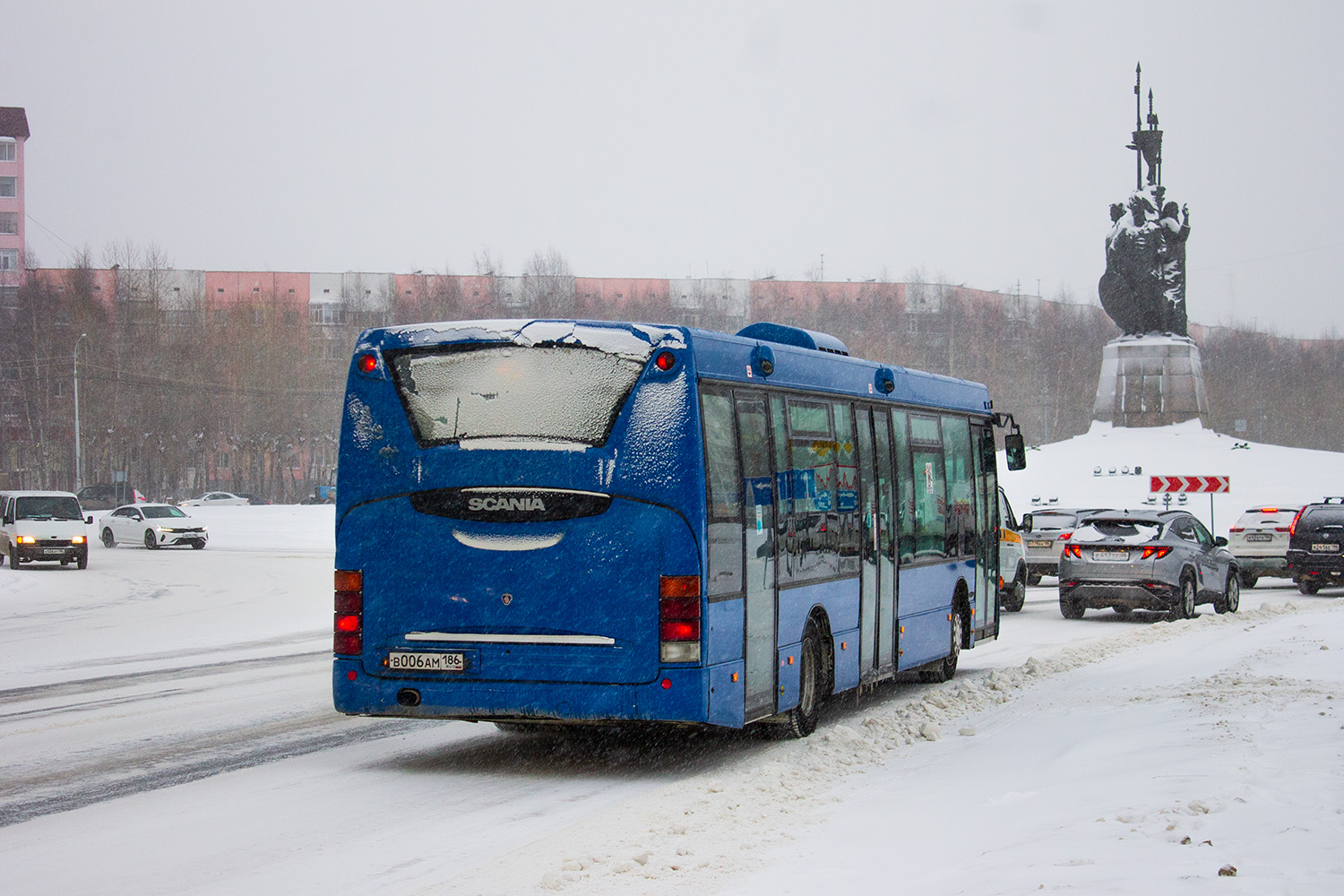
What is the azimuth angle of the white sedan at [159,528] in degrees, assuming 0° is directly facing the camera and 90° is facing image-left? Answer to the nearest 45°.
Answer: approximately 315°

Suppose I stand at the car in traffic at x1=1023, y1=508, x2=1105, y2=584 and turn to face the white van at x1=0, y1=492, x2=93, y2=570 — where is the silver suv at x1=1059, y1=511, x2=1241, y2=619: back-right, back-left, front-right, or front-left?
back-left

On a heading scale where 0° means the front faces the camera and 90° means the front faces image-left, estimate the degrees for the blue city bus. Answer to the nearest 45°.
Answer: approximately 225°

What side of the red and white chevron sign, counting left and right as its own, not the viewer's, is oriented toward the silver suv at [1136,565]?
front

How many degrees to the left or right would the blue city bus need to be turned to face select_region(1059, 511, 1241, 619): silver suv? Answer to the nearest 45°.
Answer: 0° — it already faces it

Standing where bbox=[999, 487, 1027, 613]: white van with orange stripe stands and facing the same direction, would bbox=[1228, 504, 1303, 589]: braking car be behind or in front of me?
in front

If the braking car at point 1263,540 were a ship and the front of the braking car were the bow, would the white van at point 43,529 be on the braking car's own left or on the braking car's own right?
on the braking car's own left

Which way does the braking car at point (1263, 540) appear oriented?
away from the camera

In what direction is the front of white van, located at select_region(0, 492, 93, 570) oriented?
toward the camera

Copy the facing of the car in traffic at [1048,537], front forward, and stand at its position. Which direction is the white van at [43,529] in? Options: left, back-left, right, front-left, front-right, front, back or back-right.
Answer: back-left

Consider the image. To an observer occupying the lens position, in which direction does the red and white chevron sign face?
facing the viewer
